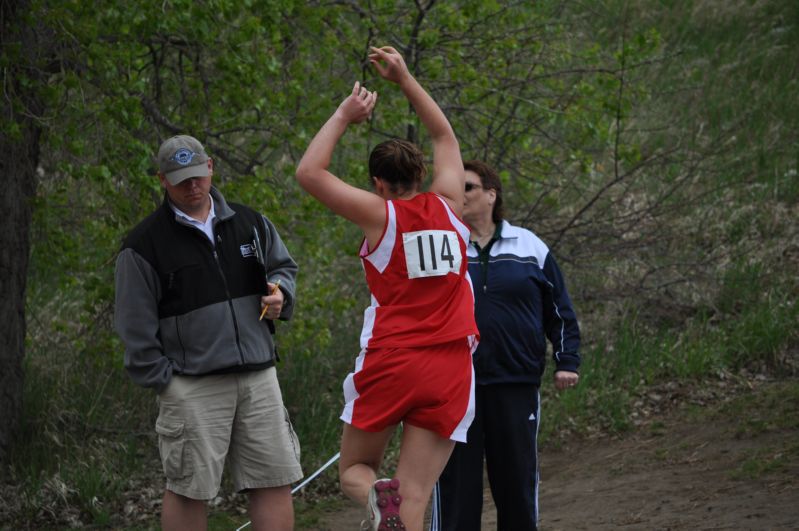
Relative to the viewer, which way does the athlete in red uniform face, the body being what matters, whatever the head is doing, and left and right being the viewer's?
facing away from the viewer and to the left of the viewer
